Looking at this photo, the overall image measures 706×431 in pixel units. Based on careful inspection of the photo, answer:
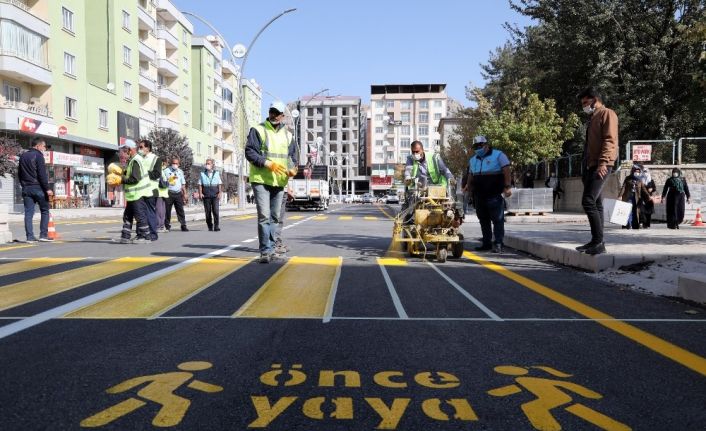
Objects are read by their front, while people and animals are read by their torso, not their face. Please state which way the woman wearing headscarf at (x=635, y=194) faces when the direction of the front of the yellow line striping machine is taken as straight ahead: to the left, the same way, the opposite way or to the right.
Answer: the same way

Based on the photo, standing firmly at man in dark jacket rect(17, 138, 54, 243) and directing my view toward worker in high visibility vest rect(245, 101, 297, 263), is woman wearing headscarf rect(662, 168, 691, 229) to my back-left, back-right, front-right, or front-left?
front-left

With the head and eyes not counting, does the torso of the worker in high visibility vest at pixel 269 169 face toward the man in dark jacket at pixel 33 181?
no

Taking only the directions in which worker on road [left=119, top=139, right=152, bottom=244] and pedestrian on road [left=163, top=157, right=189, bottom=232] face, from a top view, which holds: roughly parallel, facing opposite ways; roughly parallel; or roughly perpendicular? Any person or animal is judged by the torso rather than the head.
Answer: roughly perpendicular

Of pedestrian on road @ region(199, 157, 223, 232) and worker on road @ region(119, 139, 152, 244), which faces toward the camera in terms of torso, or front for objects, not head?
pedestrian on road @ region(199, 157, 223, 232)

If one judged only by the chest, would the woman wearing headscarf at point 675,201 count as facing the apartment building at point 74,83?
no

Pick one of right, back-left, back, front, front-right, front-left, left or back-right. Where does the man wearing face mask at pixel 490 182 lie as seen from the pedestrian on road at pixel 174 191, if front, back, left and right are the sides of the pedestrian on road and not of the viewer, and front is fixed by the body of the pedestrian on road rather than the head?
front-left

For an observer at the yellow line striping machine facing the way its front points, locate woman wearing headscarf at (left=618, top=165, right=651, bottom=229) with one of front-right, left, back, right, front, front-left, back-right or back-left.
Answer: back-left

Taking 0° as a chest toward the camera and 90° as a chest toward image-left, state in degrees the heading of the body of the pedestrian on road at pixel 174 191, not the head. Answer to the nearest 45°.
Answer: approximately 0°

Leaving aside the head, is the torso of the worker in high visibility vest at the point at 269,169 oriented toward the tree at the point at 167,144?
no

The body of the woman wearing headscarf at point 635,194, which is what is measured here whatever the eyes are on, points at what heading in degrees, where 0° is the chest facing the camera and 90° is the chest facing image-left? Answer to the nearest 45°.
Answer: approximately 0°

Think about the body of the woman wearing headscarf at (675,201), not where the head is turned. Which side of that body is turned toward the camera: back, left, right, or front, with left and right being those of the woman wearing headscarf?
front

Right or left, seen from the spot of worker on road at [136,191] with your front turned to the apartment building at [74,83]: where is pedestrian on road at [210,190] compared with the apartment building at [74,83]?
right
